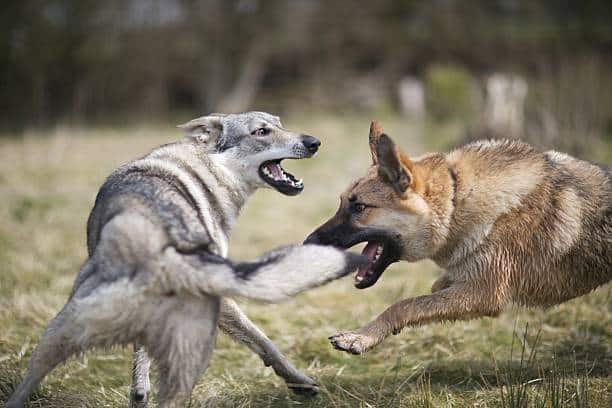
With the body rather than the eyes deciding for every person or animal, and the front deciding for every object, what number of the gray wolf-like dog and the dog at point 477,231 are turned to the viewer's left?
1

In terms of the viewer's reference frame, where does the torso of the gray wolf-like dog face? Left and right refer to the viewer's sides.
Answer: facing away from the viewer and to the right of the viewer

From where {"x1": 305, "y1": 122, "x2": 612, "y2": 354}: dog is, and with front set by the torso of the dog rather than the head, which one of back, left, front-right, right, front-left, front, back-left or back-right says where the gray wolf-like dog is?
front-left

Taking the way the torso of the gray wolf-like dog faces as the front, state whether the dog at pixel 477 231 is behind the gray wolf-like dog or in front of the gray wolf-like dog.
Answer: in front

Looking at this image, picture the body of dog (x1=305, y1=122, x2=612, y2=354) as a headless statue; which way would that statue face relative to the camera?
to the viewer's left
